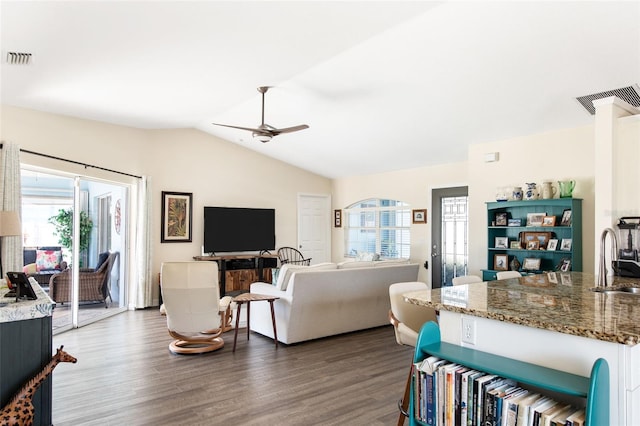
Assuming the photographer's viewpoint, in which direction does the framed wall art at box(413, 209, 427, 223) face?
facing the viewer

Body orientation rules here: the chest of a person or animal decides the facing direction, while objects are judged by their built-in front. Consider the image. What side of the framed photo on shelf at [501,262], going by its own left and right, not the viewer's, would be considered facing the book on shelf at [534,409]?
front

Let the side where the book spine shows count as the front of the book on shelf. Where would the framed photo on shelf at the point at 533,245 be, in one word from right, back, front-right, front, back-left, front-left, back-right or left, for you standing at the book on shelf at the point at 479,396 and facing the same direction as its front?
back-right

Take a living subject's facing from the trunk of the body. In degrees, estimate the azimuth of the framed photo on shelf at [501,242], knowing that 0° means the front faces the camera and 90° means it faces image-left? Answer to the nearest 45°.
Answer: approximately 0°

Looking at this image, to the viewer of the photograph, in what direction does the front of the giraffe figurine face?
facing to the right of the viewer

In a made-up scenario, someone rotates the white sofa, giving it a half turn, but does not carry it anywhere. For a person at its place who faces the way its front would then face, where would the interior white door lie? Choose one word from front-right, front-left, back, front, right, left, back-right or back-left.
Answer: back-left

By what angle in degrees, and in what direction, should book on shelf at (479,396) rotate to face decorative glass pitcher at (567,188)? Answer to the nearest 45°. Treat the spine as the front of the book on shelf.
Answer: approximately 135° to its right

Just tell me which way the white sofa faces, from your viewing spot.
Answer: facing away from the viewer and to the left of the viewer

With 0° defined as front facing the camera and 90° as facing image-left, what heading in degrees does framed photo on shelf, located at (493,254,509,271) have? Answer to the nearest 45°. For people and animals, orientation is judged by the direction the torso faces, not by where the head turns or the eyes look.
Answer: approximately 0°

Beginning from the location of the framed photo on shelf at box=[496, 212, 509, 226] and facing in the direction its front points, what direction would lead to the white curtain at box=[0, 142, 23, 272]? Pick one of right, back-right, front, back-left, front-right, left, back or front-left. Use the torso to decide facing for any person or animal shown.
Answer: front-right

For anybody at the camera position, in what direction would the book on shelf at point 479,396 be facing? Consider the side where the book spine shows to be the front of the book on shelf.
facing the viewer and to the left of the viewer

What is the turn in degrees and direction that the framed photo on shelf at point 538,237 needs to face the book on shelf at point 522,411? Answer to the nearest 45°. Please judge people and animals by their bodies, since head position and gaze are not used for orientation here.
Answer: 0° — it already faces it

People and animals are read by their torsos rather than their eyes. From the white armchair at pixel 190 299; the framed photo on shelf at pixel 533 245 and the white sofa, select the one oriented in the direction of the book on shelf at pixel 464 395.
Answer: the framed photo on shelf

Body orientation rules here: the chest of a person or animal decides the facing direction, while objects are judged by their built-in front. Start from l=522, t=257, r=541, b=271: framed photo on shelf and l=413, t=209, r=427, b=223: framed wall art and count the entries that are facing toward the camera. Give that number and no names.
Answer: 2
